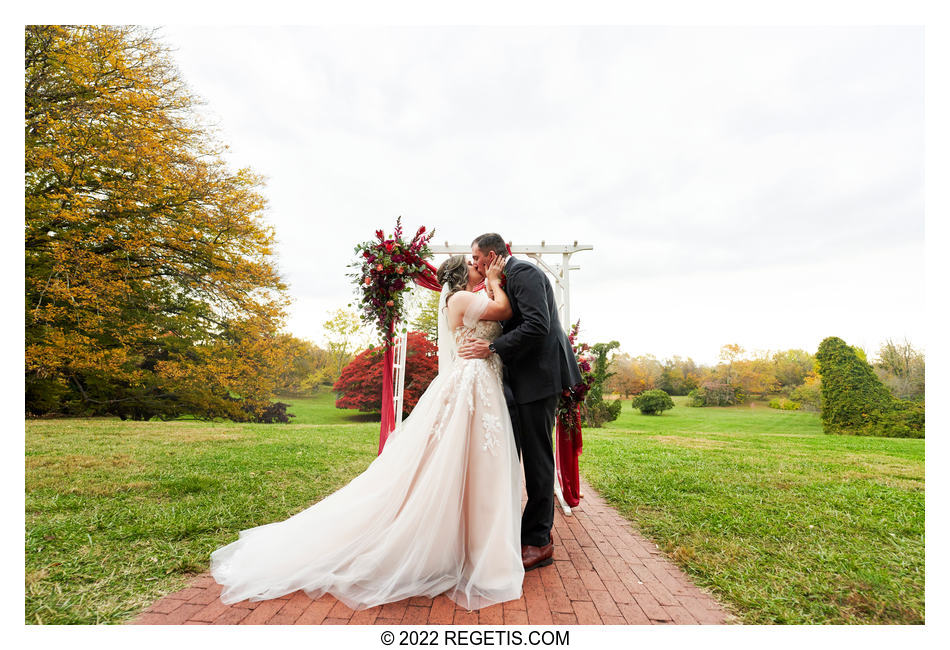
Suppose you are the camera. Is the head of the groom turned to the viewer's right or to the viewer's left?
to the viewer's left

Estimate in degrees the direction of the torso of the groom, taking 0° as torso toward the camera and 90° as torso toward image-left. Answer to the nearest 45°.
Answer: approximately 90°
